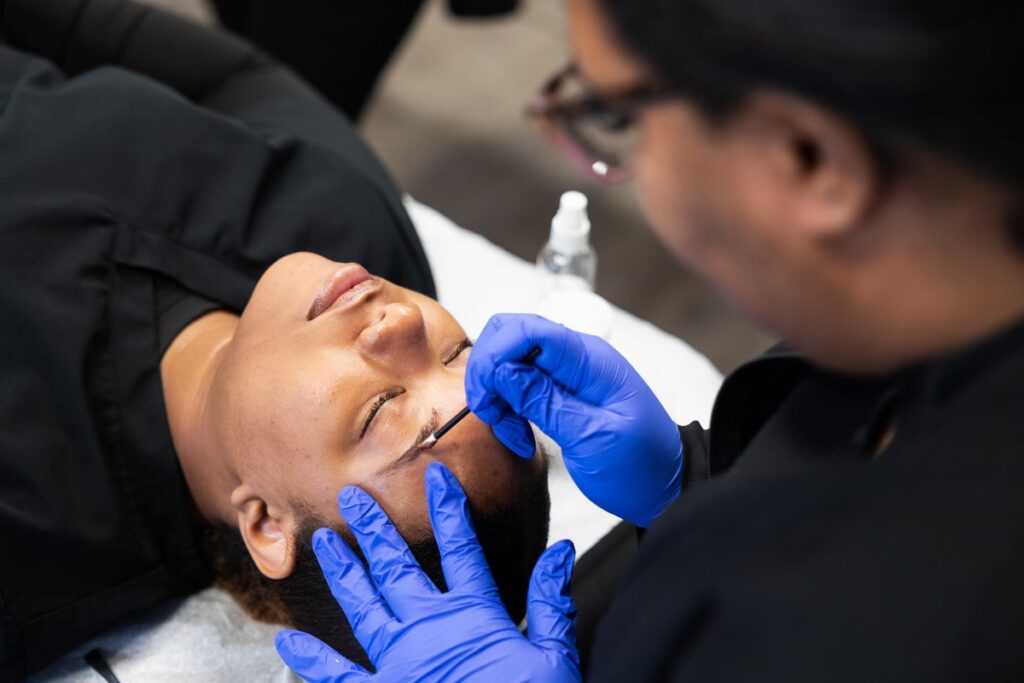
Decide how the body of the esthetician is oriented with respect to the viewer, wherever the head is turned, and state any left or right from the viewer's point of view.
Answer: facing away from the viewer and to the left of the viewer

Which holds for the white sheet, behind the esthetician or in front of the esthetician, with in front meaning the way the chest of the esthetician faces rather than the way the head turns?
in front

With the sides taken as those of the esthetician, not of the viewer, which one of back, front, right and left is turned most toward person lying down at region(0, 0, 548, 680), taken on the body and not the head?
front
